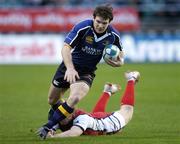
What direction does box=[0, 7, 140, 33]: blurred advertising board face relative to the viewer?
toward the camera

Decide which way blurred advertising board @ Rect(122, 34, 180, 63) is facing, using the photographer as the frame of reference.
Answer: facing the viewer

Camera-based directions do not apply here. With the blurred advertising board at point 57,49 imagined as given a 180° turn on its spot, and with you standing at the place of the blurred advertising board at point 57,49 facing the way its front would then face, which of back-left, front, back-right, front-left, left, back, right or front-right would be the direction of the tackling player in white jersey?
back

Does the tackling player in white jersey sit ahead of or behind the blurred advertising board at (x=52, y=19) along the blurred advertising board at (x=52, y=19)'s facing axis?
ahead

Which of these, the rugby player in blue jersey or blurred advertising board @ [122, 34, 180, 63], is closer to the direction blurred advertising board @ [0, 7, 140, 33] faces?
the rugby player in blue jersey

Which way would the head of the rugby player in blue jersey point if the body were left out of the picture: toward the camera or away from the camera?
toward the camera

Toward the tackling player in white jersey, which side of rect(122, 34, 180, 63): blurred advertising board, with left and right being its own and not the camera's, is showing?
front

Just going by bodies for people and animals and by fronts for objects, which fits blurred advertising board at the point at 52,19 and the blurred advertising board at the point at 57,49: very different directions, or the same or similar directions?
same or similar directions

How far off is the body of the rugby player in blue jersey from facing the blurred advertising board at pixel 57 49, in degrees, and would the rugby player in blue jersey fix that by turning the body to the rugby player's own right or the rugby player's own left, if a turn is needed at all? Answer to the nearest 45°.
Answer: approximately 135° to the rugby player's own left

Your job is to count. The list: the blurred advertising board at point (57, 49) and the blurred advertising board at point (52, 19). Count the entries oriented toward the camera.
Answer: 2

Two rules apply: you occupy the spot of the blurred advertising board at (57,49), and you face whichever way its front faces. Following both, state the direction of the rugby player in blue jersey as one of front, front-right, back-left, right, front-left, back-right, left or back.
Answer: front

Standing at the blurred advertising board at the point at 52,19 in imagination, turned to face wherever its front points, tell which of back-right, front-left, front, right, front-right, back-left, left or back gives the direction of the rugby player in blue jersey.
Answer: front

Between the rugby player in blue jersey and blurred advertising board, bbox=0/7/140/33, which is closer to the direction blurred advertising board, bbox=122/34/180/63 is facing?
the rugby player in blue jersey
